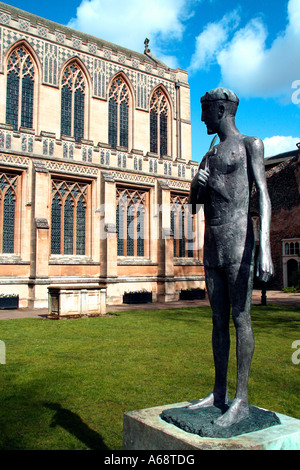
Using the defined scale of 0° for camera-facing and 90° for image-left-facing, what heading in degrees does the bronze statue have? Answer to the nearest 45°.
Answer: approximately 45°

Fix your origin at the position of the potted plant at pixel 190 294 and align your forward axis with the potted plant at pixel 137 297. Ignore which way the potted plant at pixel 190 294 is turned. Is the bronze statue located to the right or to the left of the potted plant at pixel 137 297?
left

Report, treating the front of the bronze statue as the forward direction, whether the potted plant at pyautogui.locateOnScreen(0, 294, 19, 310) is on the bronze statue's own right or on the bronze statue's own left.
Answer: on the bronze statue's own right

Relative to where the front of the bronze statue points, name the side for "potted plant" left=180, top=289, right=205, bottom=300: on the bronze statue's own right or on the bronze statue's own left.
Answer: on the bronze statue's own right

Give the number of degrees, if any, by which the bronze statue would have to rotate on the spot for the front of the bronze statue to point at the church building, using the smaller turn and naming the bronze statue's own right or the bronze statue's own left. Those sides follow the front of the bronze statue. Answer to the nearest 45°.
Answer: approximately 90° to the bronze statue's own right

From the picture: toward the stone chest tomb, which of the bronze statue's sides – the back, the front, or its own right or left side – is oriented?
right
